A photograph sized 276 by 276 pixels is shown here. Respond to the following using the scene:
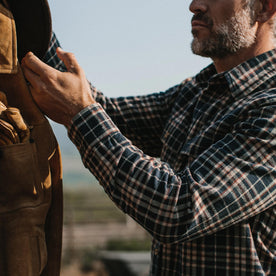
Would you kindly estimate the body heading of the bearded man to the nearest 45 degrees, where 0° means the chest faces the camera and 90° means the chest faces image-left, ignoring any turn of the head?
approximately 90°
